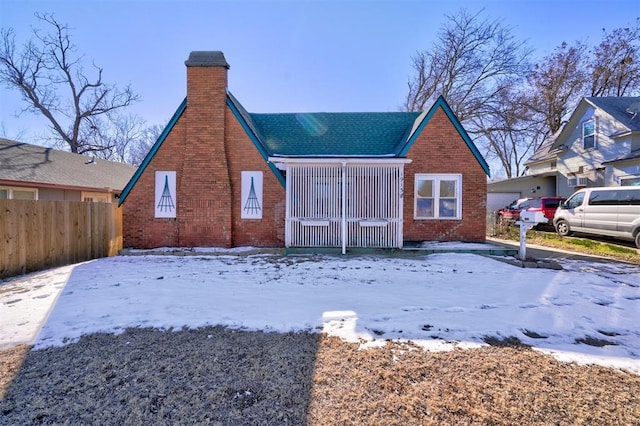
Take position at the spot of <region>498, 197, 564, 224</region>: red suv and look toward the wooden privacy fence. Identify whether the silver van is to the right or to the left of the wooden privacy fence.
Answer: left

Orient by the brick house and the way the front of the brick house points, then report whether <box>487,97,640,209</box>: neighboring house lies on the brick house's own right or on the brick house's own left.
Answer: on the brick house's own left

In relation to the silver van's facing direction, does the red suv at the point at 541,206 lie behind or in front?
in front

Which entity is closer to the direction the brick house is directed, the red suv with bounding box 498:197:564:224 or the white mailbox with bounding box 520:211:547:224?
the white mailbox

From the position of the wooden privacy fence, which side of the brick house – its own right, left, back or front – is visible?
right

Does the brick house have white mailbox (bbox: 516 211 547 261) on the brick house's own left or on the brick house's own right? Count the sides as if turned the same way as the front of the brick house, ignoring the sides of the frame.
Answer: on the brick house's own left

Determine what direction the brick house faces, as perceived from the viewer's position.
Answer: facing the viewer

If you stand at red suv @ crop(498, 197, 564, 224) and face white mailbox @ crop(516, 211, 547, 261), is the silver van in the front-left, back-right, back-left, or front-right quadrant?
front-left

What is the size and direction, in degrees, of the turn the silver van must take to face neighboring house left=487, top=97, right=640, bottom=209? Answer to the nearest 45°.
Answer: approximately 45° to its right

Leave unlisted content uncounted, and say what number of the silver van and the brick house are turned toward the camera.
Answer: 1

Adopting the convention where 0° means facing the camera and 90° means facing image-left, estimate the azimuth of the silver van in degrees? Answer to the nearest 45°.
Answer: approximately 135°
